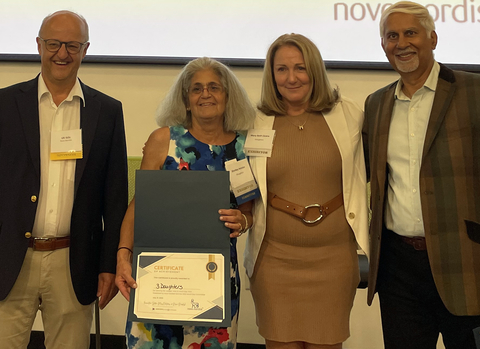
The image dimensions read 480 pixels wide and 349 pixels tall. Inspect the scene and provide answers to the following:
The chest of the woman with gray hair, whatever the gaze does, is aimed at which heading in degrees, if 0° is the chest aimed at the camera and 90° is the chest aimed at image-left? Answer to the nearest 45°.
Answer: approximately 0°

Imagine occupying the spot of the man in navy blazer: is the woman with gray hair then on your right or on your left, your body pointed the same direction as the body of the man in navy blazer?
on your left

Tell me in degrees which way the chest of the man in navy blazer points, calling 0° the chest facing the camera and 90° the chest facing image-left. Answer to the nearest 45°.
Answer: approximately 0°

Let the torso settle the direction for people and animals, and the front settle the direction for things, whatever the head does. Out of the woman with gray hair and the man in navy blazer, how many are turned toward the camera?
2

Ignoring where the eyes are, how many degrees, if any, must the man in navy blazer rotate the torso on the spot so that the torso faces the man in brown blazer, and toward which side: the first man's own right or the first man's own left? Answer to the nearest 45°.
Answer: approximately 45° to the first man's own left

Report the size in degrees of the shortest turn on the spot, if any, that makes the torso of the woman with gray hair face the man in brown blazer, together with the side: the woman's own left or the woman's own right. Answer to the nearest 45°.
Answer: approximately 90° to the woman's own left
